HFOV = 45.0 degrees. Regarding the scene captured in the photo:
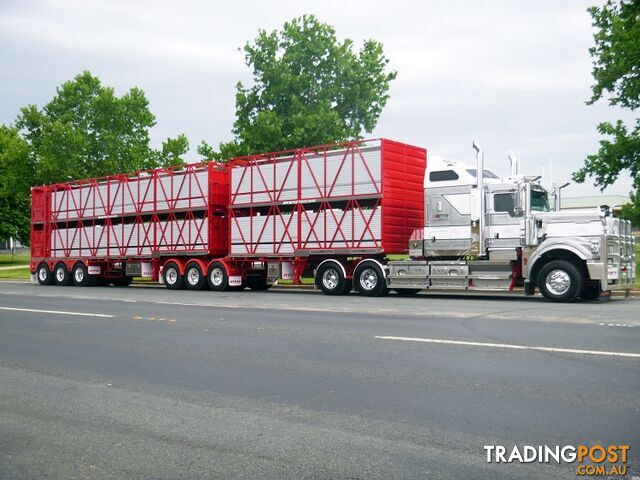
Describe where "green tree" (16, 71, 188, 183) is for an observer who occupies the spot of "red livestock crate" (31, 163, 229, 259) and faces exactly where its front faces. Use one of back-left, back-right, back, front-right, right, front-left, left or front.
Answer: back-left

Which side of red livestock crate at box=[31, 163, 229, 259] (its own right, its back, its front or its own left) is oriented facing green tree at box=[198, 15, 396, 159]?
left

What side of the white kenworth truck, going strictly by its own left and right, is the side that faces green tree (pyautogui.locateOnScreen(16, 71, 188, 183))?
back

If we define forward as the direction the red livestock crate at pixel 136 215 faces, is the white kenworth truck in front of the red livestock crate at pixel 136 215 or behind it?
in front

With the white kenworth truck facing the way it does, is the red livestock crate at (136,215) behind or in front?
behind

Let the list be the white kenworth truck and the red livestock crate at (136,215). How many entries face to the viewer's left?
0

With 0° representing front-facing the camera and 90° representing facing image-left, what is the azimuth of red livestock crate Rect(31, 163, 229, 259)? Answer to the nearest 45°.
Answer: approximately 315°

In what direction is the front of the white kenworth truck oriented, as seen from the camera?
facing the viewer and to the right of the viewer

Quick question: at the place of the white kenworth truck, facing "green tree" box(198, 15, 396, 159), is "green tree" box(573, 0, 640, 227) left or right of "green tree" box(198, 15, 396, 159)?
right

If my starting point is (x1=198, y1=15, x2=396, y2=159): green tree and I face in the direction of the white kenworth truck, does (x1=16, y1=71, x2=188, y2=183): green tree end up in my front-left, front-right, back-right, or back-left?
back-right

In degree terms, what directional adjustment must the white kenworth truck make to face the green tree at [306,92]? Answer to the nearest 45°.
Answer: approximately 180°

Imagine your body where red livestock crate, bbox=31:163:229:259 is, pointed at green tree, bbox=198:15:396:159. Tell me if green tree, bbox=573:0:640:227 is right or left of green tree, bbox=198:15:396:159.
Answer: right
